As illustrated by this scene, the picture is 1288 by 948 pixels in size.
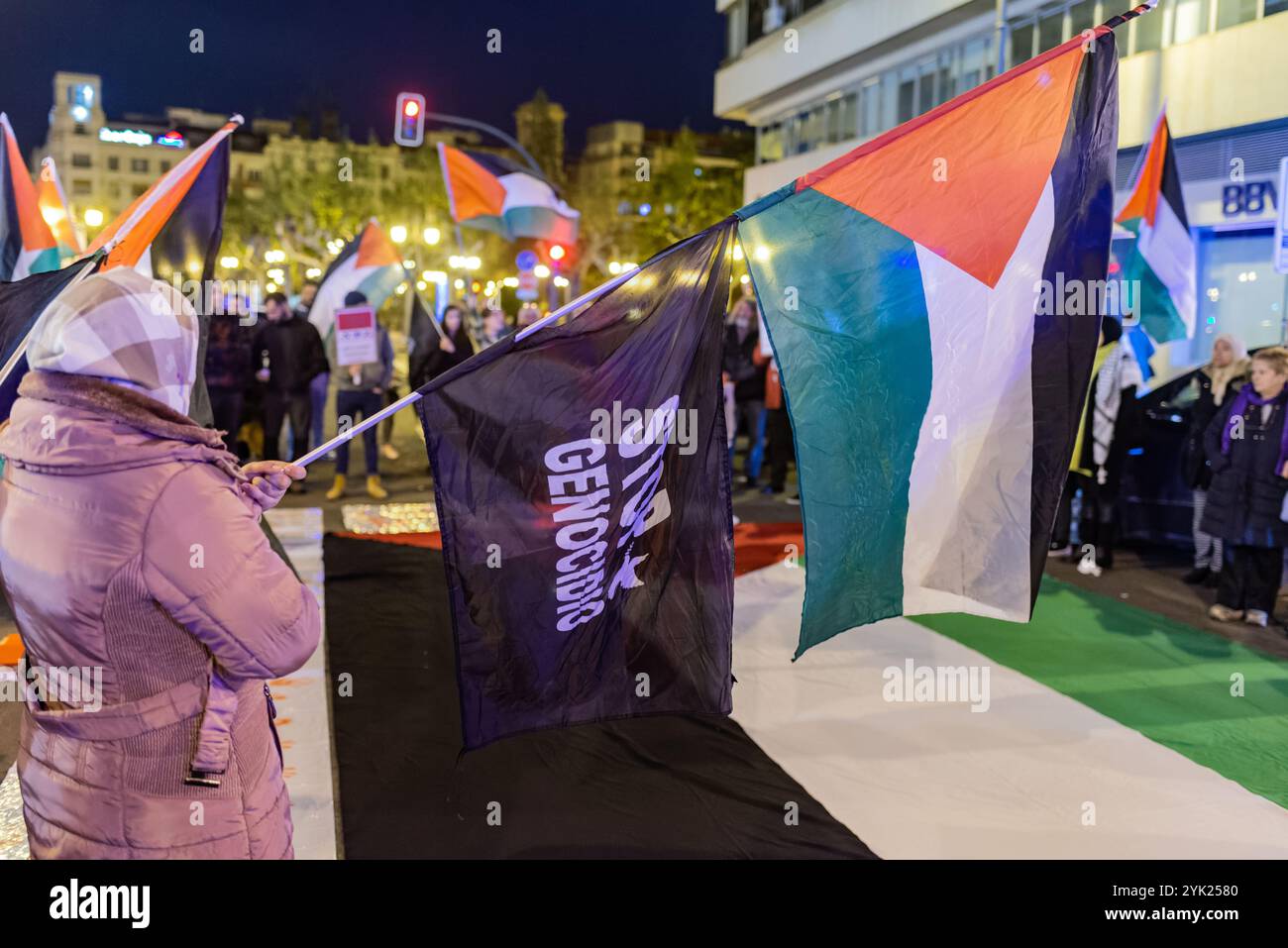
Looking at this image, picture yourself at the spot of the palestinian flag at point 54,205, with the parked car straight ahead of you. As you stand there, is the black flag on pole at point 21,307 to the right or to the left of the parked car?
right

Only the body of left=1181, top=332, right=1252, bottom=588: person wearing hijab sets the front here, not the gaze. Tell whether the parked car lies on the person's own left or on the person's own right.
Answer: on the person's own right

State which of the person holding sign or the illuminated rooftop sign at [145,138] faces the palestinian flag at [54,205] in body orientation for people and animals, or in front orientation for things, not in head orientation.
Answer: the illuminated rooftop sign

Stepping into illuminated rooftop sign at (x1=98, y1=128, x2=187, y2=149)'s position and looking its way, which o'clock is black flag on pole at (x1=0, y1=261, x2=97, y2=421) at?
The black flag on pole is roughly at 12 o'clock from the illuminated rooftop sign.

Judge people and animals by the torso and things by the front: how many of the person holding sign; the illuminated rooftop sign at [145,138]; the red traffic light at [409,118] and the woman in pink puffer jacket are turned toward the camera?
3

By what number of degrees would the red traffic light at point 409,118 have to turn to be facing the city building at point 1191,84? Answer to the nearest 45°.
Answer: approximately 45° to its left

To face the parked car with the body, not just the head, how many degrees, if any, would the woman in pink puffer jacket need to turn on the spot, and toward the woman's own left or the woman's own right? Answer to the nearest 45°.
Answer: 0° — they already face it

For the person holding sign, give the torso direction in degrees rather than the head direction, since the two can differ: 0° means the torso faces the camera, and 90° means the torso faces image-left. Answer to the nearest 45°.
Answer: approximately 0°

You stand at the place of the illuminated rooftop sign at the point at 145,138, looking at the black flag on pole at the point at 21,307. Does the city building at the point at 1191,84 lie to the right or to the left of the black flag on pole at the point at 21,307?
left

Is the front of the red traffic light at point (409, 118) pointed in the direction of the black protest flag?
yes

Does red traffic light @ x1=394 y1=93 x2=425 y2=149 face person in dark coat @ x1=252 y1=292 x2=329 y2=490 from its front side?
yes

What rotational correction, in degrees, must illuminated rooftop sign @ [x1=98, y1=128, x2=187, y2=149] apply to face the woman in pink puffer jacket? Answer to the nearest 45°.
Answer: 0° — it already faces them
